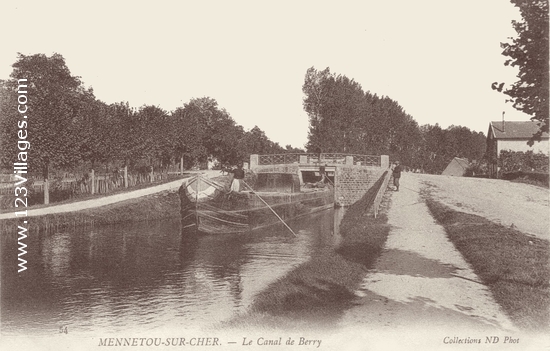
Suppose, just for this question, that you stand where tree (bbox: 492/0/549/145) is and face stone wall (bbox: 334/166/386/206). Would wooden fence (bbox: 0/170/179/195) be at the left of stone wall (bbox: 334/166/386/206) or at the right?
left

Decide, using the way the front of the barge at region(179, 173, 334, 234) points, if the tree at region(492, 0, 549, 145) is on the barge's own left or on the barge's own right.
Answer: on the barge's own left

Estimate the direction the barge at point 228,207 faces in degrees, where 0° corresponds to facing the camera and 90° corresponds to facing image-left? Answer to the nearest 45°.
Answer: approximately 45°

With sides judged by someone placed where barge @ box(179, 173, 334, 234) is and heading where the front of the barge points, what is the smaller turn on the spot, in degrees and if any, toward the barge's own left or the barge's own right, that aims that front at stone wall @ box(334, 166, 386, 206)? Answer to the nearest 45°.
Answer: approximately 180°

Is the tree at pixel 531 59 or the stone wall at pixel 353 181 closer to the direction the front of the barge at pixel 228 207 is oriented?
the tree

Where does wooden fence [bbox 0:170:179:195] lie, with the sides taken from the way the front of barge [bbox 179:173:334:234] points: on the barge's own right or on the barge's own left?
on the barge's own right

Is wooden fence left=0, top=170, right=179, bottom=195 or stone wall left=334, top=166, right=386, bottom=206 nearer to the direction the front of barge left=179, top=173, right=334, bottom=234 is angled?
the wooden fence
